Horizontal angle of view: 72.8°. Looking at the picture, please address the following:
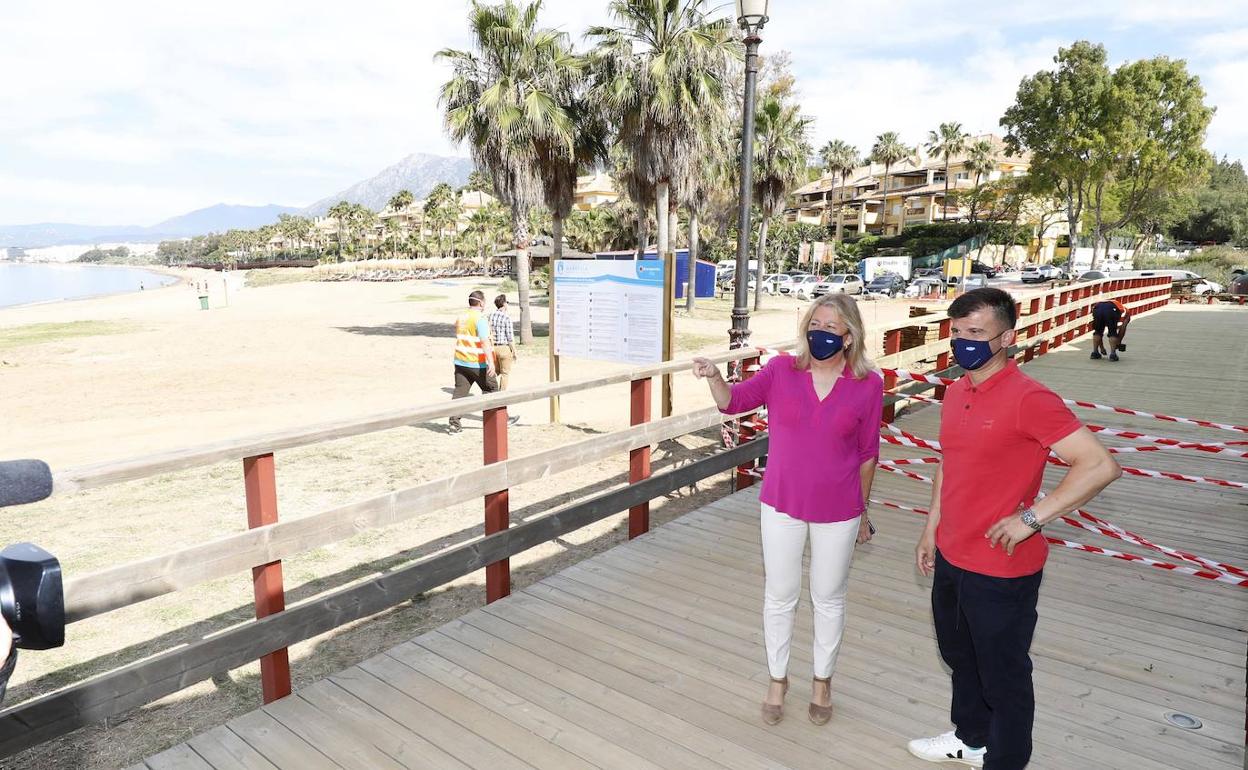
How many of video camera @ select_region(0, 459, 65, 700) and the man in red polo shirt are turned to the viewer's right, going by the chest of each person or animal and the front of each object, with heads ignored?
1

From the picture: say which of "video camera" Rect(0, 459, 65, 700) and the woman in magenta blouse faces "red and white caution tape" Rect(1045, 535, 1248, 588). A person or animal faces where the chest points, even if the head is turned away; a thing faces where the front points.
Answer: the video camera

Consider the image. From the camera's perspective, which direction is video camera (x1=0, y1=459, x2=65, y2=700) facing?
to the viewer's right

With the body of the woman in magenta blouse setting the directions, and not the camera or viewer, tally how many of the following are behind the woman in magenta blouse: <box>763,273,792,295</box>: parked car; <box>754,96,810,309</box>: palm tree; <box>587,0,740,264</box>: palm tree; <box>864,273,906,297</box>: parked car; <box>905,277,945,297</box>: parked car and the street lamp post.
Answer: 6

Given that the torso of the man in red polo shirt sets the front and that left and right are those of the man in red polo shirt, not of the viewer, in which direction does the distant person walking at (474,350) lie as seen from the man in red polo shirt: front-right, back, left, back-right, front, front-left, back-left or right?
right

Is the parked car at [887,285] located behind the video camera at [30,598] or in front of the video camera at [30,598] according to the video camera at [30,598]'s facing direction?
in front

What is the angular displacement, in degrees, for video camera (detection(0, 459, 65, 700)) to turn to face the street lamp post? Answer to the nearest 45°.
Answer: approximately 45° to its left

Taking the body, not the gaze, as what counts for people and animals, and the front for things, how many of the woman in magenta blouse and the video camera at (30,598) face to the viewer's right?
1

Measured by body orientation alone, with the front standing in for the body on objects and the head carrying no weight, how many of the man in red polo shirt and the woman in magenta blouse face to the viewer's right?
0

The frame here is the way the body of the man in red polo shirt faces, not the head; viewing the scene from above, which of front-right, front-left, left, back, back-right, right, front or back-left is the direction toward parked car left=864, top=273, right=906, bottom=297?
back-right

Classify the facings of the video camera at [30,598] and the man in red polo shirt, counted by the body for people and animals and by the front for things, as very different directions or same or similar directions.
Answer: very different directions

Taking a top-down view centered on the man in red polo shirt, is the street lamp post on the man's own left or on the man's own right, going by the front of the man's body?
on the man's own right

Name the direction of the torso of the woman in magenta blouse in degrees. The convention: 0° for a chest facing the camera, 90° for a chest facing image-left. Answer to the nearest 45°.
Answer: approximately 0°

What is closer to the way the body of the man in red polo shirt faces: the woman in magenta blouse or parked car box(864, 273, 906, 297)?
the woman in magenta blouse

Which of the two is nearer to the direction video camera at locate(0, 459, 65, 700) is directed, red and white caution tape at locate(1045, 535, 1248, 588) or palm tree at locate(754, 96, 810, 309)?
the red and white caution tape
